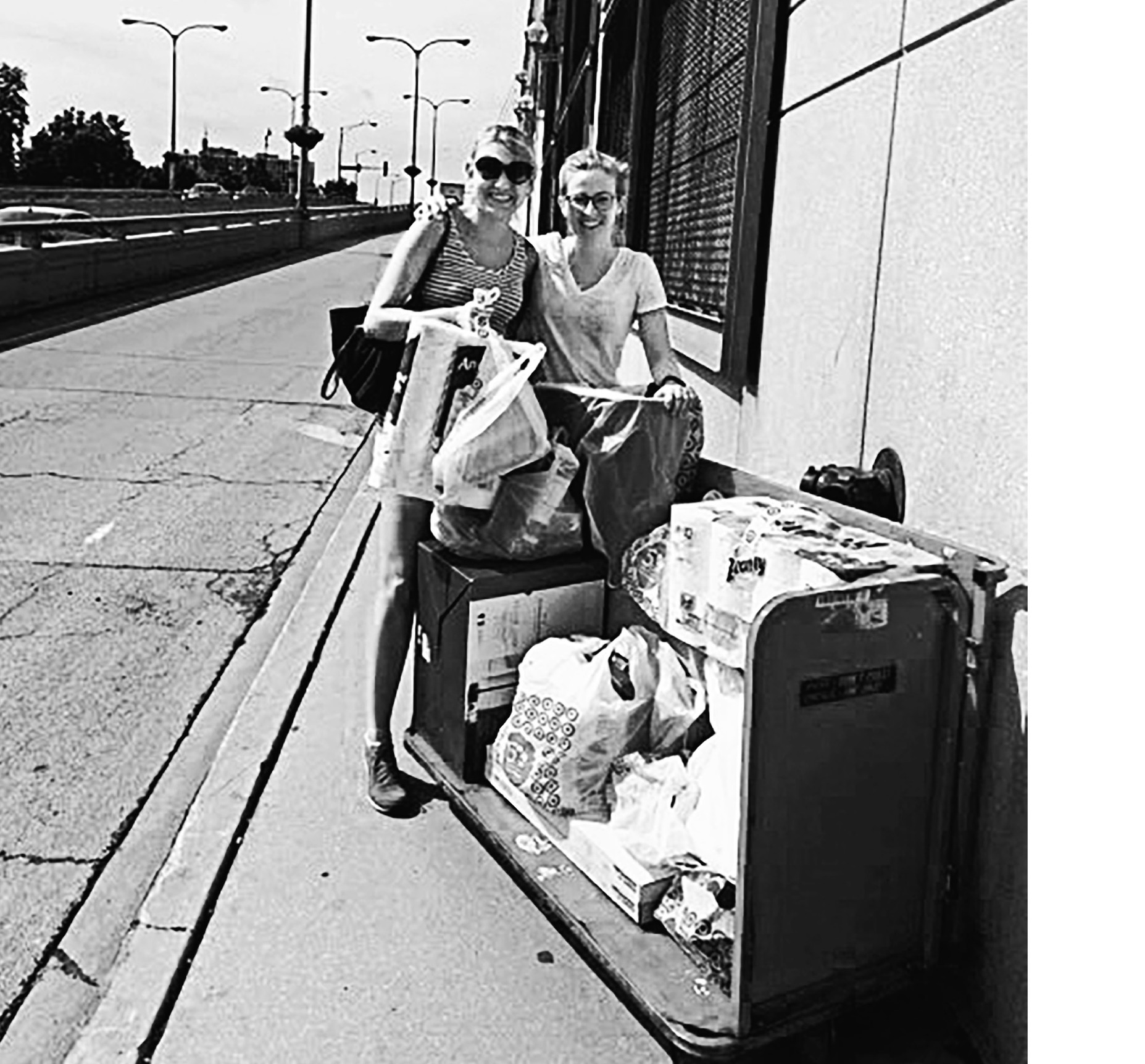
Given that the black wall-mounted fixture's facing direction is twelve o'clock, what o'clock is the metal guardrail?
The metal guardrail is roughly at 2 o'clock from the black wall-mounted fixture.

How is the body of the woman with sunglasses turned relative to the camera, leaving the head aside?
toward the camera

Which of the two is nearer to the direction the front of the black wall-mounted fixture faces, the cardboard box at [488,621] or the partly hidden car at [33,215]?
the cardboard box

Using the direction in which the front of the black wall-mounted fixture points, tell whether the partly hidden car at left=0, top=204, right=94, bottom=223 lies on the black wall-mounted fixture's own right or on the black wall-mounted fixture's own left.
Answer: on the black wall-mounted fixture's own right

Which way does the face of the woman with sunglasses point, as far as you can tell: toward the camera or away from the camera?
toward the camera

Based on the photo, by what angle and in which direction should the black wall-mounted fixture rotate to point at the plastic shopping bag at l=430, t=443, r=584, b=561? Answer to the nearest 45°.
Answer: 0° — it already faces it

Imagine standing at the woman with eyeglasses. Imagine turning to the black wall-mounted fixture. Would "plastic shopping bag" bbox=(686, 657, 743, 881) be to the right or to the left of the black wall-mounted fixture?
right

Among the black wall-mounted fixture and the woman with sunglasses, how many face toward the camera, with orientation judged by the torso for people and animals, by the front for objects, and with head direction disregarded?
1

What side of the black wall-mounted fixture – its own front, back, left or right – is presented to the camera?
left

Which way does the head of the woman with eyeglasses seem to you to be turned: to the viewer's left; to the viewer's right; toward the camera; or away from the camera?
toward the camera
